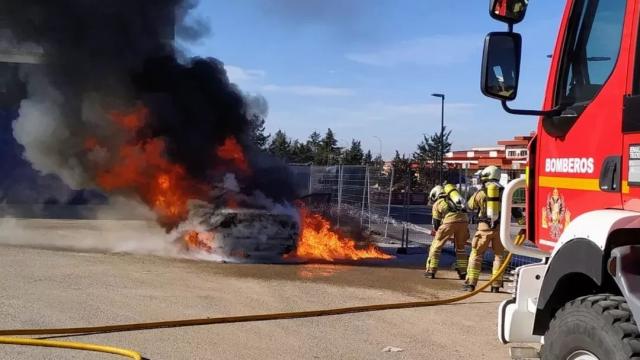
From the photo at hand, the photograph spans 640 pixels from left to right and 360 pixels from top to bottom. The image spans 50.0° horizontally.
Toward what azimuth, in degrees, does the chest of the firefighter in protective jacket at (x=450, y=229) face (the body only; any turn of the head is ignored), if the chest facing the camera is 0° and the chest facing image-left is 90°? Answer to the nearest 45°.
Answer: approximately 135°

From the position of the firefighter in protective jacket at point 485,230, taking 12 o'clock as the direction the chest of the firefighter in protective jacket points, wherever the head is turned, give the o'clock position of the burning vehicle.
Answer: The burning vehicle is roughly at 11 o'clock from the firefighter in protective jacket.

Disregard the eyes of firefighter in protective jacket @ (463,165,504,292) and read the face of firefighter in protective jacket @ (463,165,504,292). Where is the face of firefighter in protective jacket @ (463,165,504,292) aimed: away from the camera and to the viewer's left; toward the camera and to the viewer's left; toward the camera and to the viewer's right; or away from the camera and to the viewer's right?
away from the camera and to the viewer's left

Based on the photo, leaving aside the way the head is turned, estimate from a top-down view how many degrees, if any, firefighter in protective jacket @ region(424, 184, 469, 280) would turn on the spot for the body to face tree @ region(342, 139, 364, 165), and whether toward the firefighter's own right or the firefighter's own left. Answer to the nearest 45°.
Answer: approximately 45° to the firefighter's own right

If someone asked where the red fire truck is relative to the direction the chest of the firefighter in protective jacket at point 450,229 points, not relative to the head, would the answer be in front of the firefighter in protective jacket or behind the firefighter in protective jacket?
behind

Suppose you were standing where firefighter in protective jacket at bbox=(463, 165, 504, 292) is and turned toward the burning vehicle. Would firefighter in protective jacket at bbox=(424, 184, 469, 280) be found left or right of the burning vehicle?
right

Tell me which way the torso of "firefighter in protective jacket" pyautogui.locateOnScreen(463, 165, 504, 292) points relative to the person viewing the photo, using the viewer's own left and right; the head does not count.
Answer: facing away from the viewer and to the left of the viewer

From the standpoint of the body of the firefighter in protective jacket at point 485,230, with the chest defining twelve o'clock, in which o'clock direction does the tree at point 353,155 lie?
The tree is roughly at 1 o'clock from the firefighter in protective jacket.

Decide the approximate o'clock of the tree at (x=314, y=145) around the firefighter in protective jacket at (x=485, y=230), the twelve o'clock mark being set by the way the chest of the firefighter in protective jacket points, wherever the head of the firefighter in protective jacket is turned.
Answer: The tree is roughly at 1 o'clock from the firefighter in protective jacket.

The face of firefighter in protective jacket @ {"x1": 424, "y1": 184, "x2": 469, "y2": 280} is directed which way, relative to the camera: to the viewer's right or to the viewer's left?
to the viewer's left
